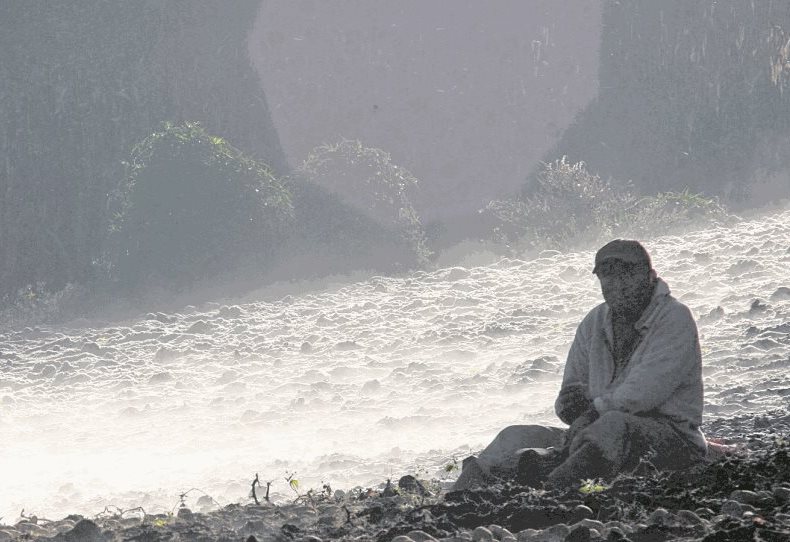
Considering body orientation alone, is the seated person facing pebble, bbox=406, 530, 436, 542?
yes

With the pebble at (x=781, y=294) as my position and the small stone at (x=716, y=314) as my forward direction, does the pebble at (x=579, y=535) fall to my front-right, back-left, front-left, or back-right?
front-left

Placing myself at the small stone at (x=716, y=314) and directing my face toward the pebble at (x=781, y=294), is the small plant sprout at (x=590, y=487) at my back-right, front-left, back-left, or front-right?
back-right

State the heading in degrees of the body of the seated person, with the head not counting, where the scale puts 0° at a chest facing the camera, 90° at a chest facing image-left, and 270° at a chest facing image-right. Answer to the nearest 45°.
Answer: approximately 45°

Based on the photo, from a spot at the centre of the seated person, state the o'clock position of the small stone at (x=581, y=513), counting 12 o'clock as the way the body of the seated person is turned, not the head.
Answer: The small stone is roughly at 11 o'clock from the seated person.

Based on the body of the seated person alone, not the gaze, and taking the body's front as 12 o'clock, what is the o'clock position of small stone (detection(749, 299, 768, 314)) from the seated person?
The small stone is roughly at 5 o'clock from the seated person.

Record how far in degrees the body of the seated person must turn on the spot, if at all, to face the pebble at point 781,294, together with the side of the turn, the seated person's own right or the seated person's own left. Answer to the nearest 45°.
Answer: approximately 135° to the seated person's own right

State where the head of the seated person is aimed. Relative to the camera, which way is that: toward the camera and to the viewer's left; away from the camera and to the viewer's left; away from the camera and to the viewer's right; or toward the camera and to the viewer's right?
toward the camera and to the viewer's left

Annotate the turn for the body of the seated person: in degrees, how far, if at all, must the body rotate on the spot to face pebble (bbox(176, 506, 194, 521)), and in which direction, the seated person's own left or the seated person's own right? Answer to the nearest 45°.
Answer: approximately 45° to the seated person's own right

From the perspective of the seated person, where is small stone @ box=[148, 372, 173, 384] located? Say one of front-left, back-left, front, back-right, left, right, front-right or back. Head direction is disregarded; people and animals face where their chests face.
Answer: right

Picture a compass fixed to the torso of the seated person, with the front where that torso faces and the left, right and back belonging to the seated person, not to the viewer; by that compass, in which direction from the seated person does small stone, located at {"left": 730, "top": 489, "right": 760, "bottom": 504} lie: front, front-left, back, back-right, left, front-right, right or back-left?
left

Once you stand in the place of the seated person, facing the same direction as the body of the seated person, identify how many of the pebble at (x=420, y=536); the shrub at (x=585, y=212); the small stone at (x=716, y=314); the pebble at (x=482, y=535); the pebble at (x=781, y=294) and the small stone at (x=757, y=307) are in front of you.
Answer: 2

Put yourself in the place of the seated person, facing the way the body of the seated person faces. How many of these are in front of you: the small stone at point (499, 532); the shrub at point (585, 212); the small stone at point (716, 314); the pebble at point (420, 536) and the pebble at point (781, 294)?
2

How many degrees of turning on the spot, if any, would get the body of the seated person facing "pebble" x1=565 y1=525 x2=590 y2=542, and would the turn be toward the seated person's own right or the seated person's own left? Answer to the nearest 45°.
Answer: approximately 45° to the seated person's own left

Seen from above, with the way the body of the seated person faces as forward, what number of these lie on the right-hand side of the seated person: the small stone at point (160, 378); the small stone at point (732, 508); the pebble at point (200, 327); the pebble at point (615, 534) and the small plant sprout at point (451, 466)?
3

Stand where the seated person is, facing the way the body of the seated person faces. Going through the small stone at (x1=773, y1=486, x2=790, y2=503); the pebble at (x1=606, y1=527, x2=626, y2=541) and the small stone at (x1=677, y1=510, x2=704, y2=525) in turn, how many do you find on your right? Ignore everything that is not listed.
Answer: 0

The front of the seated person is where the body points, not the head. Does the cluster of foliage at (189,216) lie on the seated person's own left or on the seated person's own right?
on the seated person's own right
